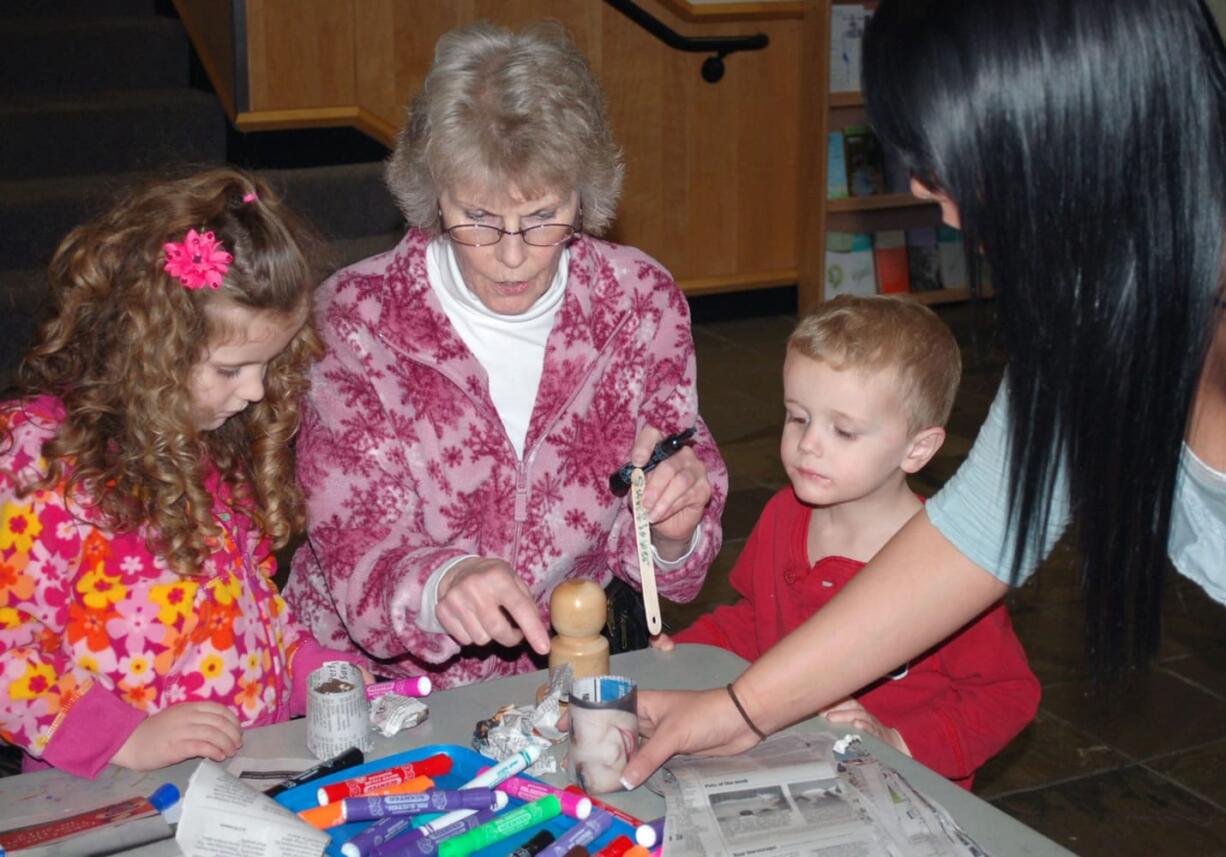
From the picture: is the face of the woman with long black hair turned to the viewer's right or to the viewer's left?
to the viewer's left

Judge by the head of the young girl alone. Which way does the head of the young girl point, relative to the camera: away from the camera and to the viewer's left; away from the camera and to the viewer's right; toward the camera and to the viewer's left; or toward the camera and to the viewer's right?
toward the camera and to the viewer's right

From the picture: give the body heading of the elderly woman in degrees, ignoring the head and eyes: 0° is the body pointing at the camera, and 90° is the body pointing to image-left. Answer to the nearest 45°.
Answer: approximately 0°

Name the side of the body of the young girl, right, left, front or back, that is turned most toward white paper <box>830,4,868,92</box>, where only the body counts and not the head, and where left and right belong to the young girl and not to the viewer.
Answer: left

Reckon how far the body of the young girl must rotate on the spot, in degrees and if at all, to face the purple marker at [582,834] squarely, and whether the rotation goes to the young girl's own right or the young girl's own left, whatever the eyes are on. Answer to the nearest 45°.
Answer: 0° — they already face it

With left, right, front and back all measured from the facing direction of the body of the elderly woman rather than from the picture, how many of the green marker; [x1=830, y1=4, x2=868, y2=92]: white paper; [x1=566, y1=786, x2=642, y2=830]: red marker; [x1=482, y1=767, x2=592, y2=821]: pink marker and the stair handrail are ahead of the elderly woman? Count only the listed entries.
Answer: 3

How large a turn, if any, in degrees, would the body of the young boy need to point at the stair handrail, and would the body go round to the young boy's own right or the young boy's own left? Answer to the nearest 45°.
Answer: approximately 135° to the young boy's own right

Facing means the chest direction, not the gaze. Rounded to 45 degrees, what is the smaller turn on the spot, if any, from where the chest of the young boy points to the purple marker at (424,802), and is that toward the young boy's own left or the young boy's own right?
0° — they already face it

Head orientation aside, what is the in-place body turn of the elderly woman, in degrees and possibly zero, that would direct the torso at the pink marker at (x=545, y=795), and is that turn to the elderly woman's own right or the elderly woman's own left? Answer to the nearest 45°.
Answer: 0° — they already face it

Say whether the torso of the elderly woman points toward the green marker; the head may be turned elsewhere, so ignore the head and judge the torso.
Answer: yes

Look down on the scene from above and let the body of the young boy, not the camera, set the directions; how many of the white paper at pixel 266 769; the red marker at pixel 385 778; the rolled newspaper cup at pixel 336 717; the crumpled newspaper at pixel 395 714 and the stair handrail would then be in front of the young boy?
4
